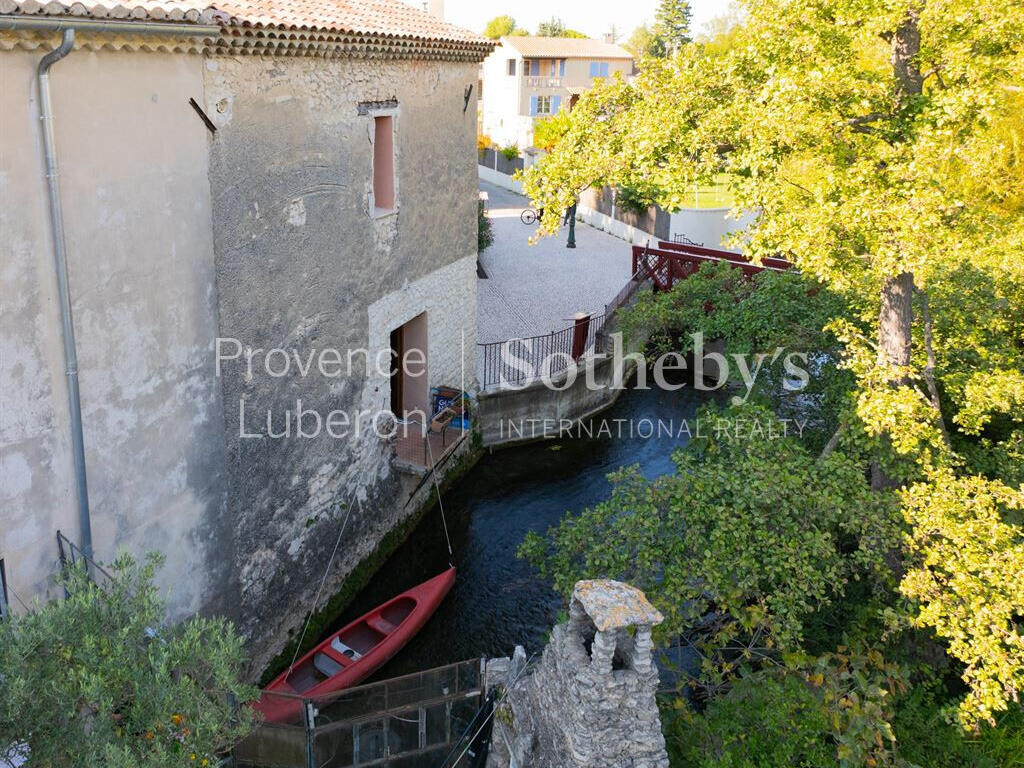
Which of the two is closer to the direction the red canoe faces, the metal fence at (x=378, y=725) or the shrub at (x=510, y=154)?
the shrub

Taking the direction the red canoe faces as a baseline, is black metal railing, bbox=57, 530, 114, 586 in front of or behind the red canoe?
behind

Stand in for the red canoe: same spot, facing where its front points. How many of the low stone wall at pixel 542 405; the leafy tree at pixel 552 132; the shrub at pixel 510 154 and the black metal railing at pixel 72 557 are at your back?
1

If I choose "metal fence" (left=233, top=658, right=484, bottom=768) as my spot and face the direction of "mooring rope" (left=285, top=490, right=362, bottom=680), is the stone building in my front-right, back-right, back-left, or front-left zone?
front-left

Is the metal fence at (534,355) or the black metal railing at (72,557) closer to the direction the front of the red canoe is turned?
the metal fence

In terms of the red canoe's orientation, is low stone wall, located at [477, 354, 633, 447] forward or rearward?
forward

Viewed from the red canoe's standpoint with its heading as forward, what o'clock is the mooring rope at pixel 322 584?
The mooring rope is roughly at 10 o'clock from the red canoe.

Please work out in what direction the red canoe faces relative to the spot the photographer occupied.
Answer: facing away from the viewer and to the right of the viewer

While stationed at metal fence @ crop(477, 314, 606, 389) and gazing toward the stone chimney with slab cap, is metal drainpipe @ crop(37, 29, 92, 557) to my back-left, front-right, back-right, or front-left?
front-right

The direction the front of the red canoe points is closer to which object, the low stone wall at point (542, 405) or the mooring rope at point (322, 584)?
the low stone wall

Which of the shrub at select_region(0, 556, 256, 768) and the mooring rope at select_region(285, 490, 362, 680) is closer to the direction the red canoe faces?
the mooring rope

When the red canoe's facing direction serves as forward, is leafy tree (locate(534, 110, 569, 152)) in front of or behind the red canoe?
in front
